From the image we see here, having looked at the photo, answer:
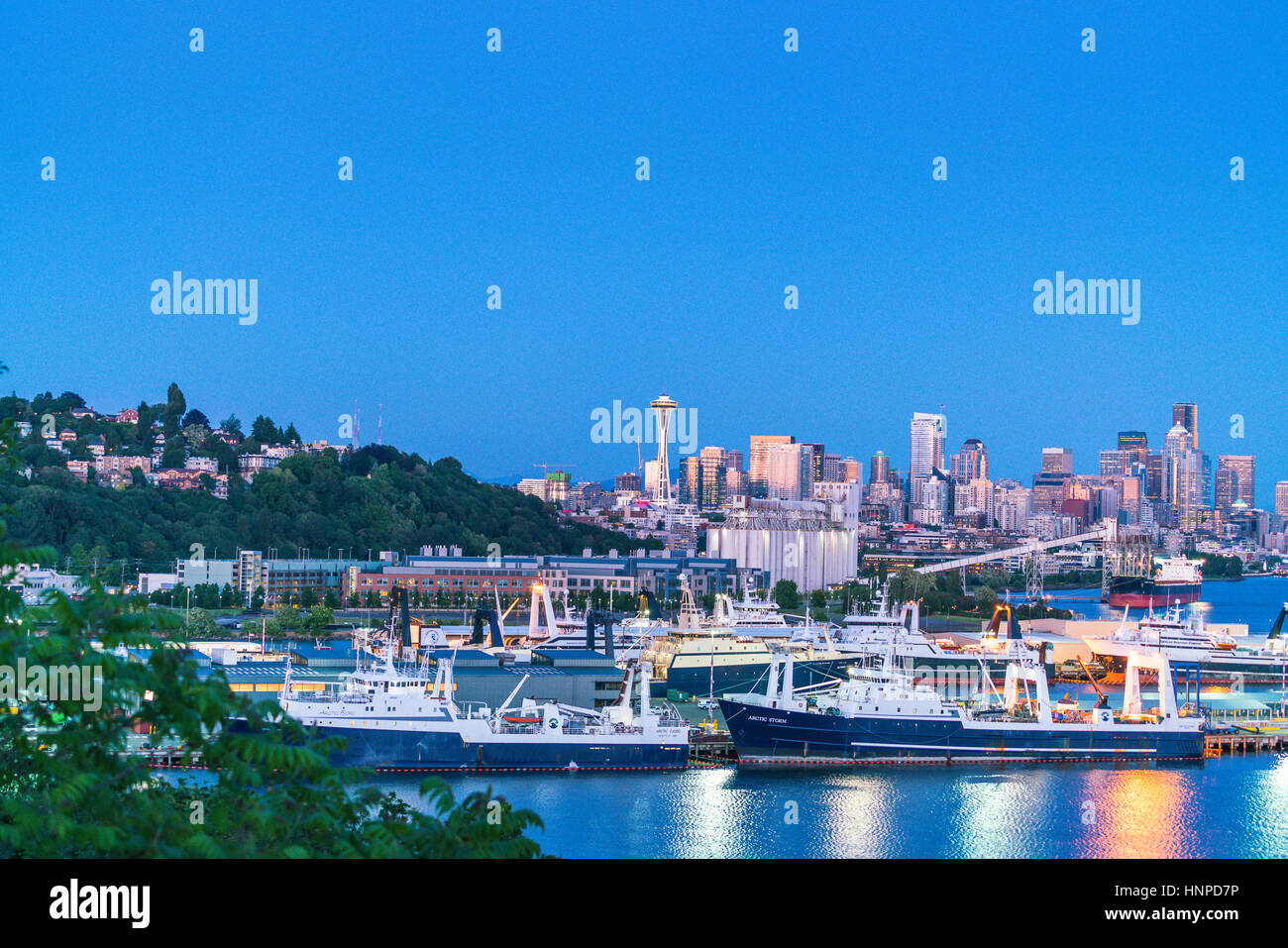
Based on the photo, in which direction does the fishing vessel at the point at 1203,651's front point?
to the viewer's left

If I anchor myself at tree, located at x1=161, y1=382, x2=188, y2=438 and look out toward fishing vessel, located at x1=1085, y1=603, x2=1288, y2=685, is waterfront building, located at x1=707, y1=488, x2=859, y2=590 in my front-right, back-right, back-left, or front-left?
front-left

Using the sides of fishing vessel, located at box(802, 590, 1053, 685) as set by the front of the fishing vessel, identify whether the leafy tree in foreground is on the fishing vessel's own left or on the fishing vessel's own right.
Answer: on the fishing vessel's own left

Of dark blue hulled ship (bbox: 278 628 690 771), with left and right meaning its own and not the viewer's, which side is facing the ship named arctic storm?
back

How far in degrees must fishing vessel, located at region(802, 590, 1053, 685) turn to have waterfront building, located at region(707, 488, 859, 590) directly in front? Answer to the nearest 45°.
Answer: approximately 90° to its right

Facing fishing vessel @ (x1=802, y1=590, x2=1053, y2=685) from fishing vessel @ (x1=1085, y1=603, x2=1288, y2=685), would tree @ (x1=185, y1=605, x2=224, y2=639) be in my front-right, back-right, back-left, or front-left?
front-right

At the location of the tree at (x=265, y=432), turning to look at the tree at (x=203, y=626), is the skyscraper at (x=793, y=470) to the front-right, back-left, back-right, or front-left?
back-left

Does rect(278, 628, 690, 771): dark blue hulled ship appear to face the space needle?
no

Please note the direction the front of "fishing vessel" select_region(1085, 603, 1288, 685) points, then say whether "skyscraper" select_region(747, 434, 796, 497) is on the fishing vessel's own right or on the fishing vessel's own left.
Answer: on the fishing vessel's own right

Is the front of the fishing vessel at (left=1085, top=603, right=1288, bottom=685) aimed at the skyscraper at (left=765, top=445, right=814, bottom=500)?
no

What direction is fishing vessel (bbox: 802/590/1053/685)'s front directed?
to the viewer's left

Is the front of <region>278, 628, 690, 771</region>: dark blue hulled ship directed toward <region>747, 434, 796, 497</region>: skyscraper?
no

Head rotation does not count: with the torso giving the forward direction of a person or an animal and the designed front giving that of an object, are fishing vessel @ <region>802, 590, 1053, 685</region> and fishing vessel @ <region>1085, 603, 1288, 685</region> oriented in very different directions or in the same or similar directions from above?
same or similar directions

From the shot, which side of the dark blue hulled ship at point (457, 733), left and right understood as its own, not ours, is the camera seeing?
left

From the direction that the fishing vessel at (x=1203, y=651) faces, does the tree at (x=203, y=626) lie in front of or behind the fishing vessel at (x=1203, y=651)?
in front

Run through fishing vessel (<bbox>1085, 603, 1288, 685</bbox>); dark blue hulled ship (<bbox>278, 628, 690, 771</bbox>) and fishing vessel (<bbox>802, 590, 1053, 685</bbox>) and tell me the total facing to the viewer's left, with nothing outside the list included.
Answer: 3
